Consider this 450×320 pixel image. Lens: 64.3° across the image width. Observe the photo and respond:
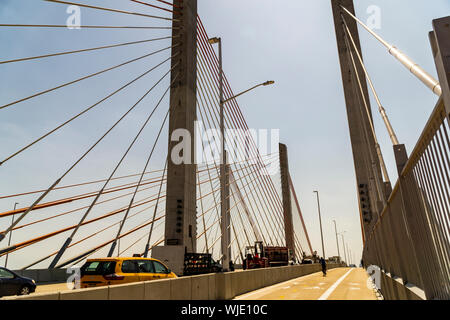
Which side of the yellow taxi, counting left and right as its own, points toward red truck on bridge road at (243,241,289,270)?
front

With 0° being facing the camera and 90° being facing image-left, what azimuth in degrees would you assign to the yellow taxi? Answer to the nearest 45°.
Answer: approximately 225°

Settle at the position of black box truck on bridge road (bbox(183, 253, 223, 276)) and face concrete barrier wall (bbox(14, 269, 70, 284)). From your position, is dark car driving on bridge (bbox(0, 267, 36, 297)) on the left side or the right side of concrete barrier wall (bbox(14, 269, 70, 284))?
left
